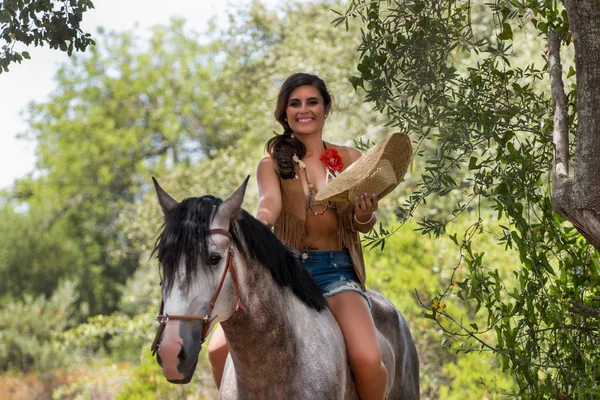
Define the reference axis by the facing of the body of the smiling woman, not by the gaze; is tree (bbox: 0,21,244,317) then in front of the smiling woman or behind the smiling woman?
behind

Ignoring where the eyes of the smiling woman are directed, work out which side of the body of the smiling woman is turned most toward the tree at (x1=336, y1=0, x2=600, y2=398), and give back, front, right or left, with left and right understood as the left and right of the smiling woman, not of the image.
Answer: left

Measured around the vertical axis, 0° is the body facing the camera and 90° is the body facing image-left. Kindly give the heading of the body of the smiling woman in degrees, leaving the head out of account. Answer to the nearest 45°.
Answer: approximately 0°

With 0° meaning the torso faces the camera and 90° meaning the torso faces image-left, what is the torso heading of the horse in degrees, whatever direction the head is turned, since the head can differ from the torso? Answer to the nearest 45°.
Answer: approximately 45°

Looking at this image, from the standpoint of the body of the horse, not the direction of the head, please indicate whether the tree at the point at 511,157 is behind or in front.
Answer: behind
